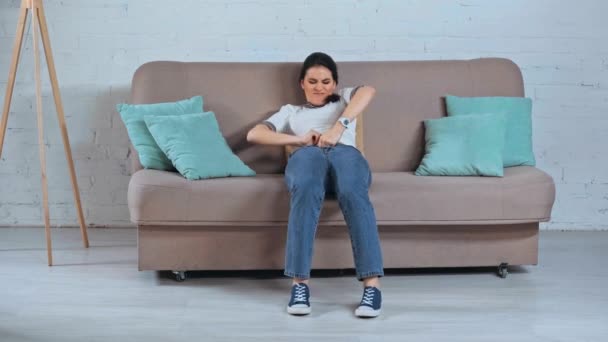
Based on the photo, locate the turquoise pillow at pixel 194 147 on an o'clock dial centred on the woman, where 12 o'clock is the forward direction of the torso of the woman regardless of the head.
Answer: The turquoise pillow is roughly at 4 o'clock from the woman.

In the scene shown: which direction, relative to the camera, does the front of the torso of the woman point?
toward the camera

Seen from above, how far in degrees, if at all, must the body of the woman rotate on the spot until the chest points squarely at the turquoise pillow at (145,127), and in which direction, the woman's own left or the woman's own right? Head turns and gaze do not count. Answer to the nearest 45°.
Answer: approximately 135° to the woman's own right

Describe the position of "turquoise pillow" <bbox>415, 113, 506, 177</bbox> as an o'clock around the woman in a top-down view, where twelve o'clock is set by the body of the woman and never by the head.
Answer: The turquoise pillow is roughly at 8 o'clock from the woman.
